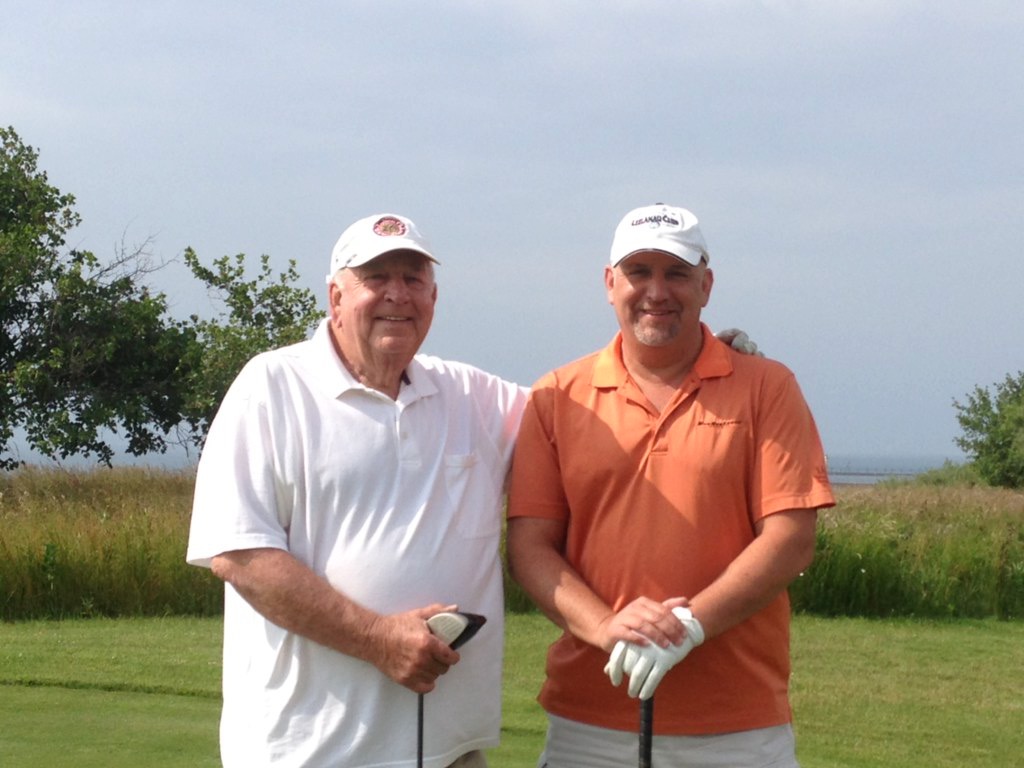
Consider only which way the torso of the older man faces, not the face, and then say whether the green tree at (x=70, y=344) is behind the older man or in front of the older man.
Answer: behind

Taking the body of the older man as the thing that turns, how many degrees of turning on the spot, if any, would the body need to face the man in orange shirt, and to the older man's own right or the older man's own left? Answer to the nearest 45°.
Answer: approximately 45° to the older man's own left

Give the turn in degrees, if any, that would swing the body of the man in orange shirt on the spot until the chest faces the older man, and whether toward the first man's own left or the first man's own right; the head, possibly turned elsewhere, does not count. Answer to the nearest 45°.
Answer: approximately 90° to the first man's own right

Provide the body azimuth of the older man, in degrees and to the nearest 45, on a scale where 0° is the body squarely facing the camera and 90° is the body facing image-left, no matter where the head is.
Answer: approximately 315°
